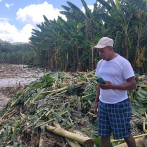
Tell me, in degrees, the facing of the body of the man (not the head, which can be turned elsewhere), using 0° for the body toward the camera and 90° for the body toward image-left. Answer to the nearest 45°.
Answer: approximately 45°
